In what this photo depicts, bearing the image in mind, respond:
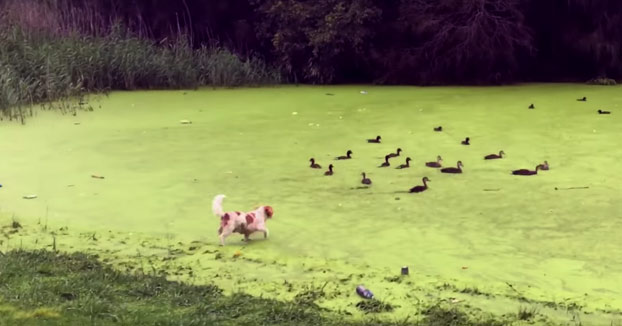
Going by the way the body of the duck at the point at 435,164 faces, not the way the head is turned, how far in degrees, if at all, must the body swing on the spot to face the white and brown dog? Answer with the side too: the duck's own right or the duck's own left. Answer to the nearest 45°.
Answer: approximately 135° to the duck's own right

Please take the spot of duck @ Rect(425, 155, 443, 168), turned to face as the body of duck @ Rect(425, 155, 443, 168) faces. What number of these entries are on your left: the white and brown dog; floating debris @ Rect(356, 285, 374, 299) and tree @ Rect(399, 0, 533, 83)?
1

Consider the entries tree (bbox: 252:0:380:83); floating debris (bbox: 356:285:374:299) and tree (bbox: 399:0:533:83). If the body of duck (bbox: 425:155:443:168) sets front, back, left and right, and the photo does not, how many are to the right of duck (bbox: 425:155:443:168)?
1

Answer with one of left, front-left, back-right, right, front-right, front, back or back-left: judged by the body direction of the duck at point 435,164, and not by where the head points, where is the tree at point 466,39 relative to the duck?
left

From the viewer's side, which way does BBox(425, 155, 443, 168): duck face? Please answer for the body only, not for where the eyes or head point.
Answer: to the viewer's right

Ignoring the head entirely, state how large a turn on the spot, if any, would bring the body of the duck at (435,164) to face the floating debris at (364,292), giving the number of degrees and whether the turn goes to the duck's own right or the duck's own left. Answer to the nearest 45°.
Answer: approximately 90° to the duck's own right
